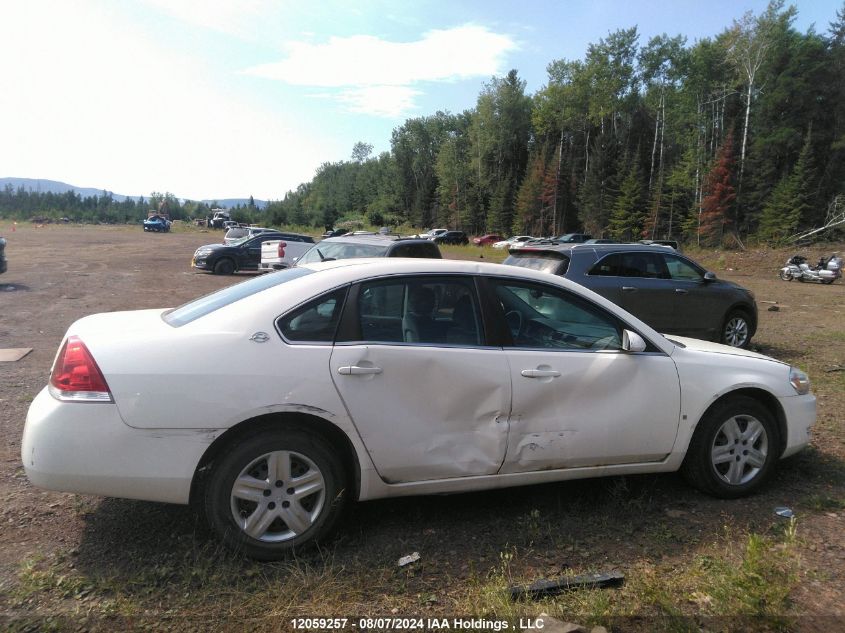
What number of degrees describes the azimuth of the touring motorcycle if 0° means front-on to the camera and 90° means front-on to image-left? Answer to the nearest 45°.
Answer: approximately 90°

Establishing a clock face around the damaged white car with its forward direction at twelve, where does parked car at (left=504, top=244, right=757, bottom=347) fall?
The parked car is roughly at 10 o'clock from the damaged white car.

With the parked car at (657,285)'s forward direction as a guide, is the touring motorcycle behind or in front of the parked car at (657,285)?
in front

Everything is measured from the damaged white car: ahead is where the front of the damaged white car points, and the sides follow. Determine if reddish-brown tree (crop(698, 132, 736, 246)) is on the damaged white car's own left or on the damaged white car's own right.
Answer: on the damaged white car's own left

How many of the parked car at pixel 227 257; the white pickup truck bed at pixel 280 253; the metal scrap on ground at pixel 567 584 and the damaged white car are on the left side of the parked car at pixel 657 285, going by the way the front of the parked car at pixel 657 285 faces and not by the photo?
2

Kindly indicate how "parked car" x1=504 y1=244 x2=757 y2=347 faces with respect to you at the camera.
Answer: facing away from the viewer and to the right of the viewer

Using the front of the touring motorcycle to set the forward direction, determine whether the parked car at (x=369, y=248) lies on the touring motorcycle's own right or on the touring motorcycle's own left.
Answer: on the touring motorcycle's own left

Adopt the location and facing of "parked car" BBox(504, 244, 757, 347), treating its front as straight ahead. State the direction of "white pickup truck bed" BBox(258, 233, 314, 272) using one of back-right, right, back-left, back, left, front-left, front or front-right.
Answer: left

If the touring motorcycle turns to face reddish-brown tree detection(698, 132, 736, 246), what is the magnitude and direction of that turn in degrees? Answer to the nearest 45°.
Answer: approximately 90° to its right

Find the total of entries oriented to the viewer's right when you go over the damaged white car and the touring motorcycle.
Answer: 1

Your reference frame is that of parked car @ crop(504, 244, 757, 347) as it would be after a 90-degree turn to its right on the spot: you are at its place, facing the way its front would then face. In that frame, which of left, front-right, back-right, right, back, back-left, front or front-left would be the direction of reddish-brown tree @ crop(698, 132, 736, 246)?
back-left

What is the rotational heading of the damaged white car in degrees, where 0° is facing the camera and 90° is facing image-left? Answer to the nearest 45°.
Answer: approximately 270°
